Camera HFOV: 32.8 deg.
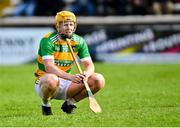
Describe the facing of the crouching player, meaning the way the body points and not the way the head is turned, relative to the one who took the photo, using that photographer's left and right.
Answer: facing the viewer and to the right of the viewer

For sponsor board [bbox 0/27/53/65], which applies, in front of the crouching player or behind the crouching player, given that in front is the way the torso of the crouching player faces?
behind

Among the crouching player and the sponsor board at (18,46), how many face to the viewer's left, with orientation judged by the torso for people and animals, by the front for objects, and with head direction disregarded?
0

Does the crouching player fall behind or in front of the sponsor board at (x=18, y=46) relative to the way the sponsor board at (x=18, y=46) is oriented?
in front

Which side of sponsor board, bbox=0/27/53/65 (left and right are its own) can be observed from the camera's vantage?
front
